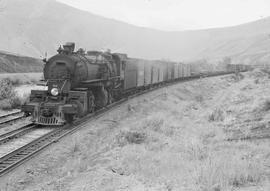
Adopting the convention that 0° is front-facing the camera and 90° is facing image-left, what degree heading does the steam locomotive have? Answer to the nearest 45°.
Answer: approximately 45°

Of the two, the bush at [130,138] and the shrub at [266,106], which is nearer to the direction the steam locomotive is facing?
the bush

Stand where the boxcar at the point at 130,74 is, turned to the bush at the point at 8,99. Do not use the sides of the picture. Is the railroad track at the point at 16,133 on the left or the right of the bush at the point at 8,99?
left

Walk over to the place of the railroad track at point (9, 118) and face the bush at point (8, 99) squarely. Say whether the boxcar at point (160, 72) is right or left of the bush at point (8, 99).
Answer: right

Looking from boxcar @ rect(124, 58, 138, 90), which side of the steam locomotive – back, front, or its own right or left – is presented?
back

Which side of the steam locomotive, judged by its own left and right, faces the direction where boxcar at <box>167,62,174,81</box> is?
back

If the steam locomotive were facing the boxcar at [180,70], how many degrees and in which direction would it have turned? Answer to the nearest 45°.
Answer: approximately 180°

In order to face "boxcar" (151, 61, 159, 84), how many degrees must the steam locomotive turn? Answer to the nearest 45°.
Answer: approximately 180°

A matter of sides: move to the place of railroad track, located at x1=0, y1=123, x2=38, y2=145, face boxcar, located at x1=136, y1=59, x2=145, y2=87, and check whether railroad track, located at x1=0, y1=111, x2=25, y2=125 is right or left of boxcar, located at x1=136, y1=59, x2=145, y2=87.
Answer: left
